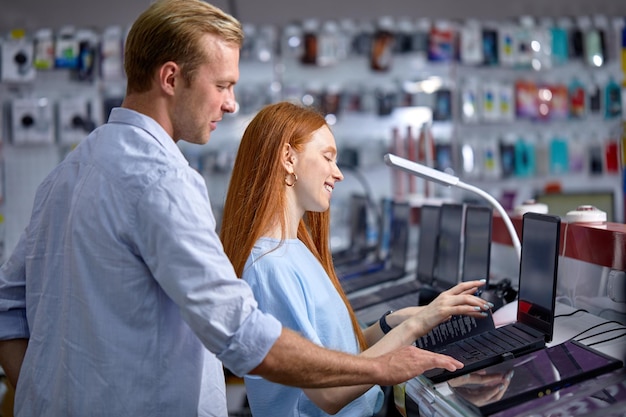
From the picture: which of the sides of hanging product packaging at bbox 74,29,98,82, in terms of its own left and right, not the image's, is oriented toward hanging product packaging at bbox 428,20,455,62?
left

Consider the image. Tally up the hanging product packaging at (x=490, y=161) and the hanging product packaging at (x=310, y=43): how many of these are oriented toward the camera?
2

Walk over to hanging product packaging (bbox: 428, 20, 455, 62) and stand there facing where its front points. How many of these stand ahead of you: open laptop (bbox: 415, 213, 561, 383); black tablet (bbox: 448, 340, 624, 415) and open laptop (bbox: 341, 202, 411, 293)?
3

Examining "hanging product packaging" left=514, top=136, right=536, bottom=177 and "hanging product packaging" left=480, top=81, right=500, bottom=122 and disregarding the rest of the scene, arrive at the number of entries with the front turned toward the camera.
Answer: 2

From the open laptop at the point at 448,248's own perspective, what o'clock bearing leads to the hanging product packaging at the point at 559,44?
The hanging product packaging is roughly at 5 o'clock from the open laptop.

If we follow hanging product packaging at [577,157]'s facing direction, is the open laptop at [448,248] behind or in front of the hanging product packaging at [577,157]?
in front

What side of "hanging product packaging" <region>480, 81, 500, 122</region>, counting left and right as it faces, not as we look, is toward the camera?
front

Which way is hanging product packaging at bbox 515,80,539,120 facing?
toward the camera

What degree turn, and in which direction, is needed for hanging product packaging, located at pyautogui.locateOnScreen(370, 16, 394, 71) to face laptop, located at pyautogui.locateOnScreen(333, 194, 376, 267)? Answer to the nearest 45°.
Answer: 0° — it already faces it

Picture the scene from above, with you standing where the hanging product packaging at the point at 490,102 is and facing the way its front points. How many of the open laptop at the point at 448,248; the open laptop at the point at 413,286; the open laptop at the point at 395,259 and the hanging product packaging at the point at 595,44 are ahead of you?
3

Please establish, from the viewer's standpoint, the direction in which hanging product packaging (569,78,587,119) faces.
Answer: facing the viewer

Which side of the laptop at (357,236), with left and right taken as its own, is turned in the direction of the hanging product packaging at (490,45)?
back

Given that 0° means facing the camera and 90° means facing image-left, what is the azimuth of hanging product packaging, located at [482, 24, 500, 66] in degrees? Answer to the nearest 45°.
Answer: approximately 0°
